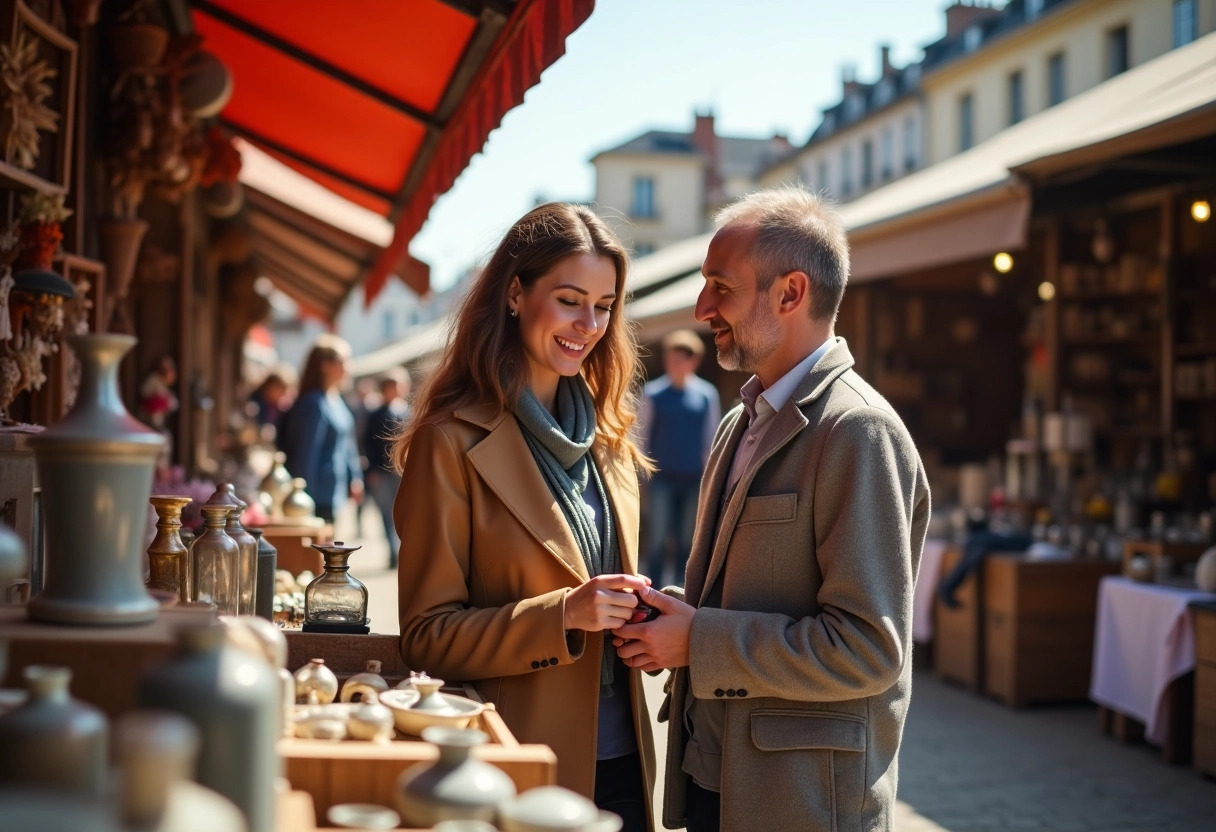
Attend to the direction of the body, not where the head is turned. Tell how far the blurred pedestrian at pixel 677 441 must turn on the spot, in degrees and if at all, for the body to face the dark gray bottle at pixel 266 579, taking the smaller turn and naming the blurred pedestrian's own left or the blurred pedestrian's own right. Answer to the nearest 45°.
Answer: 0° — they already face it

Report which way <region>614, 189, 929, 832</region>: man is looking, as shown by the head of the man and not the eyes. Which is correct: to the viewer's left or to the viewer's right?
to the viewer's left

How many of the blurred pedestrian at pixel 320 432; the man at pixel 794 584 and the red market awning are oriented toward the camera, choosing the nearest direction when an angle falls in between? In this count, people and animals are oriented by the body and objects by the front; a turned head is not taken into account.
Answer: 0

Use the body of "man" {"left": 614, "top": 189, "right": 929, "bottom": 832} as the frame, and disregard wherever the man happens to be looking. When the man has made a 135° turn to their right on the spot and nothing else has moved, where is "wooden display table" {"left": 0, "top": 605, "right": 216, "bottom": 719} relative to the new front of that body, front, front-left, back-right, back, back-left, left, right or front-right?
back

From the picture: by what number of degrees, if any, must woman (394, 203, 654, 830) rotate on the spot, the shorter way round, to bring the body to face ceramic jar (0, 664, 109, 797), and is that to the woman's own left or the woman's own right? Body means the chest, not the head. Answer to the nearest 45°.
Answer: approximately 45° to the woman's own right

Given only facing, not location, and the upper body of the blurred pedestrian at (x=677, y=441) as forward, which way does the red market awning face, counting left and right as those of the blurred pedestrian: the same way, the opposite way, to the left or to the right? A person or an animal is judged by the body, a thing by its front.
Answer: to the left

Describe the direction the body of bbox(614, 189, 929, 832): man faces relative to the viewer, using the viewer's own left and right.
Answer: facing to the left of the viewer

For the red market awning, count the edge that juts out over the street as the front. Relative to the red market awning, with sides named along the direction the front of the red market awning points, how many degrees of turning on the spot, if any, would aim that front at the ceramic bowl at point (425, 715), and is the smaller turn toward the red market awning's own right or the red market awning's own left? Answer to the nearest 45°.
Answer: approximately 90° to the red market awning's own right

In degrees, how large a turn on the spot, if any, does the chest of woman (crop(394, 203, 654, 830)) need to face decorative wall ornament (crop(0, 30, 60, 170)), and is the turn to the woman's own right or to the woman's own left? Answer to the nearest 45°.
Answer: approximately 180°

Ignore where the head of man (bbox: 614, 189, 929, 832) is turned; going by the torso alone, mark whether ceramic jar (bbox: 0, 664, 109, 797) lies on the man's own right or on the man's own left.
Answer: on the man's own left

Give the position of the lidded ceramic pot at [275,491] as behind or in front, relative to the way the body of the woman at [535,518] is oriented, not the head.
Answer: behind

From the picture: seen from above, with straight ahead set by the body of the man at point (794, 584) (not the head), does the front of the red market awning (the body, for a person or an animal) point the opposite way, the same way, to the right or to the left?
the opposite way
